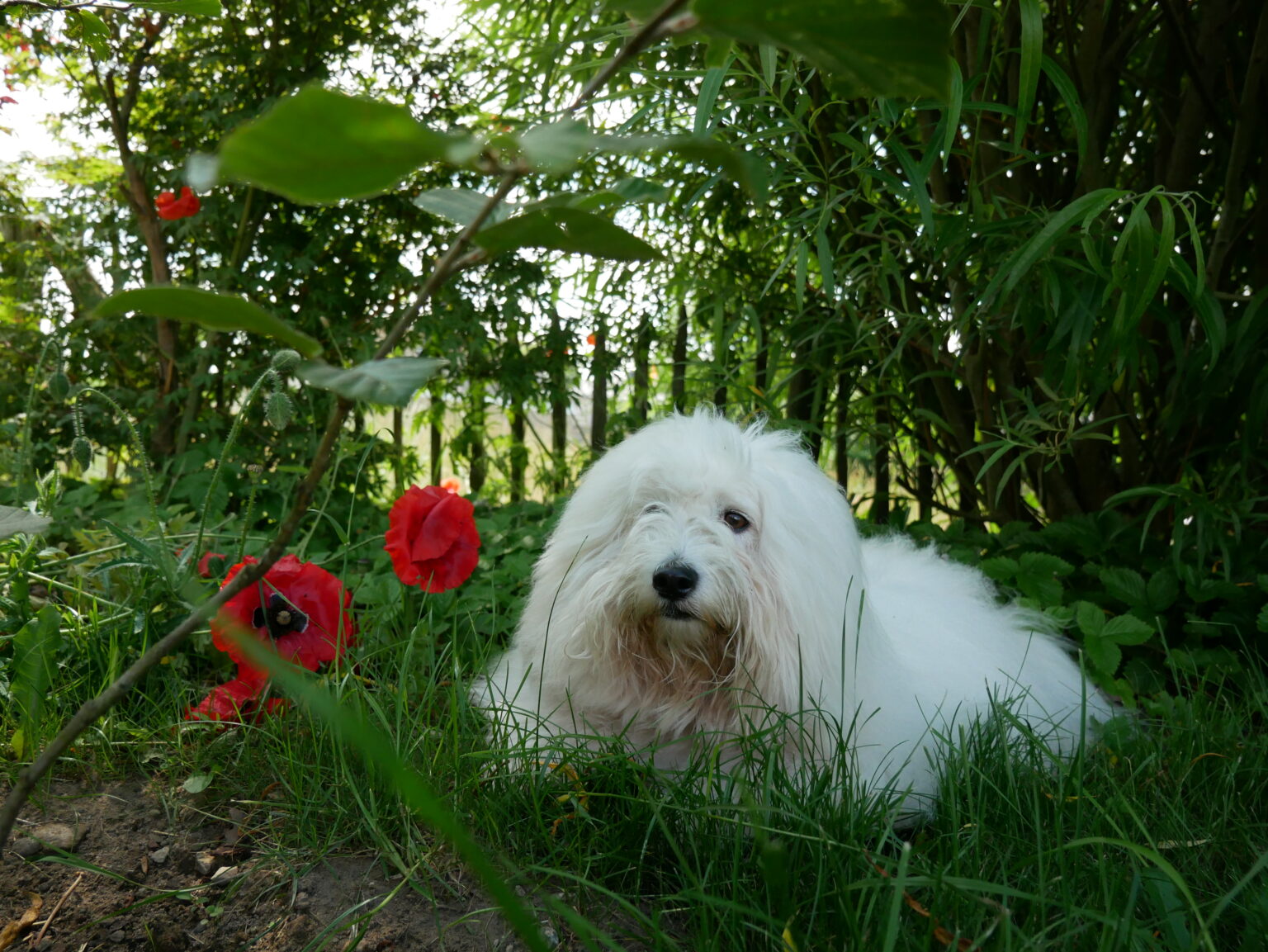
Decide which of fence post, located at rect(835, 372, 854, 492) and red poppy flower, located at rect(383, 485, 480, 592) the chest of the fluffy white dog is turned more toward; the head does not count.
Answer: the red poppy flower

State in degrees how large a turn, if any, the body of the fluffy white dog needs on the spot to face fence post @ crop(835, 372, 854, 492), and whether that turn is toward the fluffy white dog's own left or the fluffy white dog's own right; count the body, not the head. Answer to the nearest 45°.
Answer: approximately 135° to the fluffy white dog's own right

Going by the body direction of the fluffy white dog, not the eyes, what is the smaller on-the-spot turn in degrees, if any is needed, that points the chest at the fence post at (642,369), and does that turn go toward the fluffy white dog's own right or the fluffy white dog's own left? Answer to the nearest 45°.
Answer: approximately 135° to the fluffy white dog's own right

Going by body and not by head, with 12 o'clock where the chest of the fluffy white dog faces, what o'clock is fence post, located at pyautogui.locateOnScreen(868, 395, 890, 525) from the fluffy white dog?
The fence post is roughly at 5 o'clock from the fluffy white dog.

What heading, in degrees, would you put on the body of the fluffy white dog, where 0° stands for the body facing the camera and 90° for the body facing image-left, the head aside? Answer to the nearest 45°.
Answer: approximately 45°

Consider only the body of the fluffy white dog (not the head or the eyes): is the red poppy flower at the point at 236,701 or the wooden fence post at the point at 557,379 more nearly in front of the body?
the red poppy flower

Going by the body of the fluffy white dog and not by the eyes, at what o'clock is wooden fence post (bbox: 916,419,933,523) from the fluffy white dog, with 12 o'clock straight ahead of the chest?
The wooden fence post is roughly at 5 o'clock from the fluffy white dog.

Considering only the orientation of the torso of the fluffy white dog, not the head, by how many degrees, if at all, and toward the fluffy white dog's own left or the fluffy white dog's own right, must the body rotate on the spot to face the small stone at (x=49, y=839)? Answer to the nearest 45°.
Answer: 0° — it already faces it

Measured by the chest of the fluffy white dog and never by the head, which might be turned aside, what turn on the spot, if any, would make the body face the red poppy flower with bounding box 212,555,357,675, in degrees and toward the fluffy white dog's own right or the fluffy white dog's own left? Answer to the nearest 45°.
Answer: approximately 45° to the fluffy white dog's own right

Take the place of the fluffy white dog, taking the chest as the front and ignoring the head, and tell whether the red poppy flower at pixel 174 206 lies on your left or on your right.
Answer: on your right

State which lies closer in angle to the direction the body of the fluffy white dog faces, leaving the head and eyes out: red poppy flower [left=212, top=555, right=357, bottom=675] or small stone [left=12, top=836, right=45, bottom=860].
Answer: the small stone

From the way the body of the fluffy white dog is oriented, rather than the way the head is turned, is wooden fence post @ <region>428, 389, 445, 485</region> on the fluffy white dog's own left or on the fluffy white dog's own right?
on the fluffy white dog's own right
